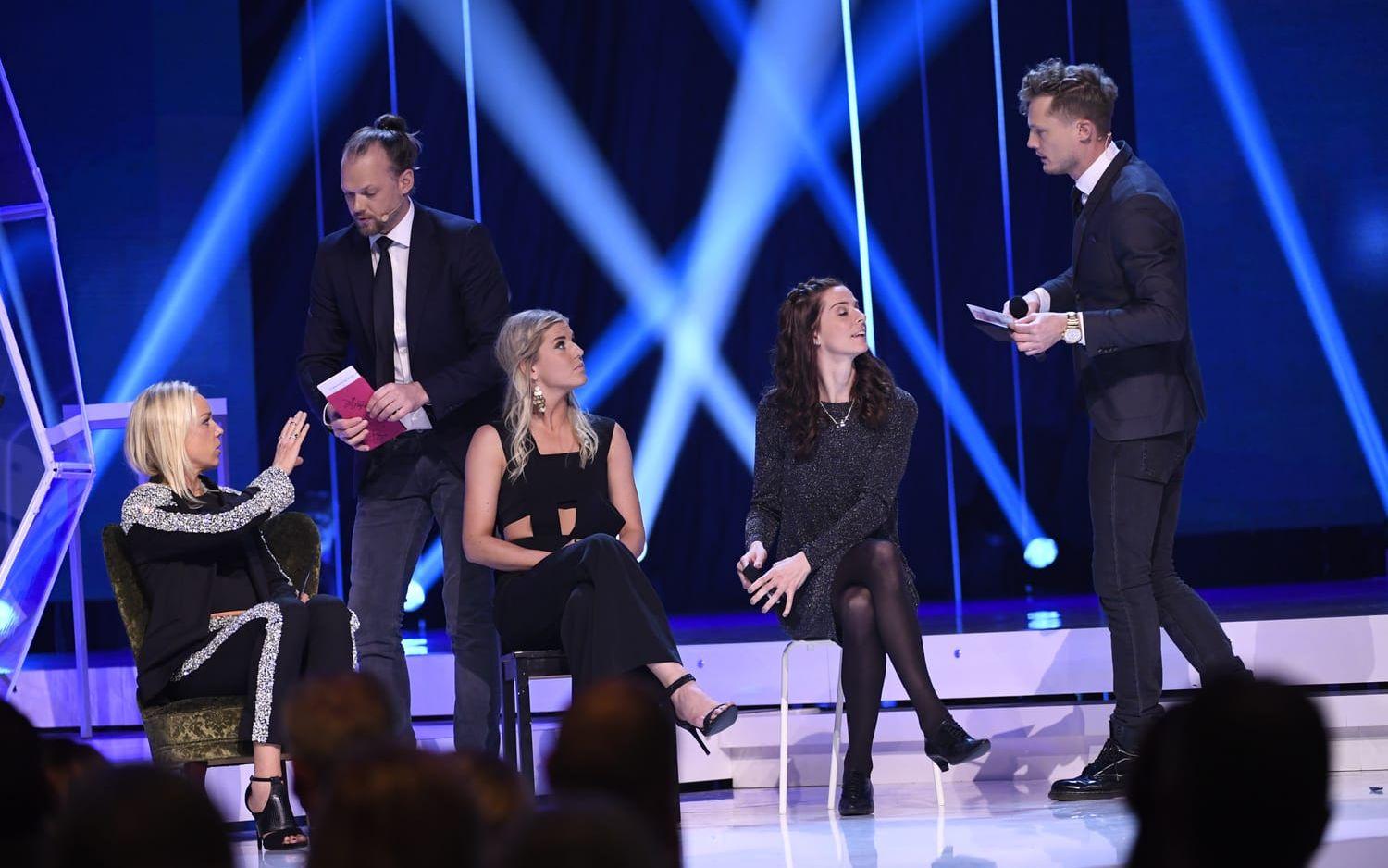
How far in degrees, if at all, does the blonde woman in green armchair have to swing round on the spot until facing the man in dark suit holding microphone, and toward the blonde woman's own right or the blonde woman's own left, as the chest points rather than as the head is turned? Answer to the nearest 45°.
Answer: approximately 45° to the blonde woman's own left

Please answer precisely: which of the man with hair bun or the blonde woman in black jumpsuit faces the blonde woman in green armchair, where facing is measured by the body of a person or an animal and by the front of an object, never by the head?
the man with hair bun

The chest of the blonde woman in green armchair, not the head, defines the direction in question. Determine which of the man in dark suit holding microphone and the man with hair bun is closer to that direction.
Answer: the man in dark suit holding microphone

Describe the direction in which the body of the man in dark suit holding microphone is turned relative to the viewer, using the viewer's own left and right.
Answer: facing to the left of the viewer

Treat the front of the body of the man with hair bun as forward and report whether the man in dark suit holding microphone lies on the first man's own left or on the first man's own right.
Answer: on the first man's own left

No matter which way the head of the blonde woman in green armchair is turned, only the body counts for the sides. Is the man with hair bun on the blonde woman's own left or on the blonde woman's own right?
on the blonde woman's own left

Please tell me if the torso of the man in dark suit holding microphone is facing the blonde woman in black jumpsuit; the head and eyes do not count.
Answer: yes

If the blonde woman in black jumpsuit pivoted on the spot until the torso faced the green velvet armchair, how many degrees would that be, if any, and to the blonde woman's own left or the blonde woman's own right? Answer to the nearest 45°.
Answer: approximately 90° to the blonde woman's own right

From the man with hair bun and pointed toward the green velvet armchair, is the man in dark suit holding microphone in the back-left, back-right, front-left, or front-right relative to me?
back-left
